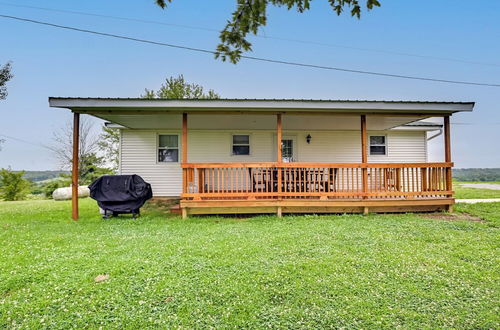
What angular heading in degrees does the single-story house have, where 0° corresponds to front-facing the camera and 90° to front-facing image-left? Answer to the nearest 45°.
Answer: approximately 0°

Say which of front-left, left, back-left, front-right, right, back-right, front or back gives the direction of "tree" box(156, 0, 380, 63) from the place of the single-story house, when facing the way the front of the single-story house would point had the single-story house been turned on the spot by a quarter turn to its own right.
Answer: left

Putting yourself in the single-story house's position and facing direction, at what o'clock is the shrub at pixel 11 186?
The shrub is roughly at 4 o'clock from the single-story house.

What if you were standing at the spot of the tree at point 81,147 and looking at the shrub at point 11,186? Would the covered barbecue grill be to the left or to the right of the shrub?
left

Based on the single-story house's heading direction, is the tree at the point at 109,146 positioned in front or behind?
behind

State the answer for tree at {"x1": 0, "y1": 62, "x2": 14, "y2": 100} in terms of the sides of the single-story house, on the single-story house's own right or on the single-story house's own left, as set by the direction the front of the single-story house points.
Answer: on the single-story house's own right

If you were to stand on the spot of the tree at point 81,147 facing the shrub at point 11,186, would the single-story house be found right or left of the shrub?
left

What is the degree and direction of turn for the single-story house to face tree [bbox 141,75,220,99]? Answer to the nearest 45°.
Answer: approximately 135° to its right
